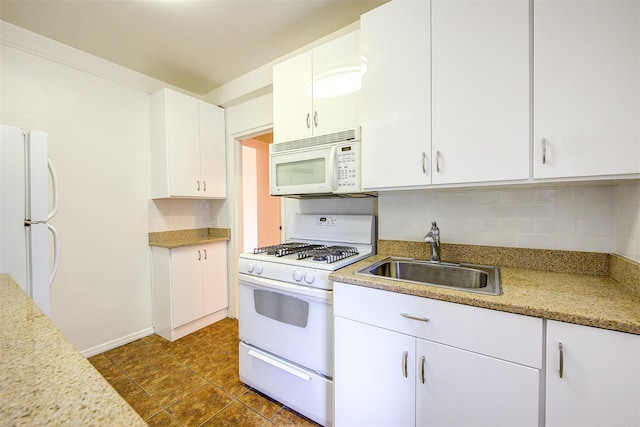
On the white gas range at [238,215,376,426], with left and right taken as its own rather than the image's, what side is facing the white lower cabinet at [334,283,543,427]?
left

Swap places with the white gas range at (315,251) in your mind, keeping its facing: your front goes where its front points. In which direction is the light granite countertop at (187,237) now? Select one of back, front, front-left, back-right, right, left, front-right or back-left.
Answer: right

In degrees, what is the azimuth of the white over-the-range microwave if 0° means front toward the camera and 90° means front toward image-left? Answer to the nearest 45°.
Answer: approximately 45°

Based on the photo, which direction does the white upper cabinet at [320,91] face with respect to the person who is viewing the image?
facing the viewer and to the left of the viewer

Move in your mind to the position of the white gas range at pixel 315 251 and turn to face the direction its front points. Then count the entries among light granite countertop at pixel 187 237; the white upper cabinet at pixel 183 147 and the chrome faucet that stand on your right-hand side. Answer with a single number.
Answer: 2

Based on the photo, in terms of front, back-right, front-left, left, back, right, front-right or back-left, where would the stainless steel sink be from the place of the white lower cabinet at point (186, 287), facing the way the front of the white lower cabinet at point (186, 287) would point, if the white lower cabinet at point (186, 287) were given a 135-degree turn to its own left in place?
back-right

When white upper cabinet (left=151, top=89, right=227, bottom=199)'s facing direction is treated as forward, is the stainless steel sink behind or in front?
in front

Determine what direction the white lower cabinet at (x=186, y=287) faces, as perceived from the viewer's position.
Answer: facing the viewer and to the right of the viewer

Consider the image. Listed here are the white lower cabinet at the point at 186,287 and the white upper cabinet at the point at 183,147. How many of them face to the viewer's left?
0

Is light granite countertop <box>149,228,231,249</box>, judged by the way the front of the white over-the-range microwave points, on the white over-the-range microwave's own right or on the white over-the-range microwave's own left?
on the white over-the-range microwave's own right

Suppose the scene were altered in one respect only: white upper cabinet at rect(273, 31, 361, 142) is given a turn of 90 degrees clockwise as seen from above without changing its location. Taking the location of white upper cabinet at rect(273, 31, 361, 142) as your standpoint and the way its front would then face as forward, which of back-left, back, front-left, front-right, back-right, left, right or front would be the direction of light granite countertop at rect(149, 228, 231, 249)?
front

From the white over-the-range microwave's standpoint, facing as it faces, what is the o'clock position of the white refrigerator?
The white refrigerator is roughly at 1 o'clock from the white over-the-range microwave.
